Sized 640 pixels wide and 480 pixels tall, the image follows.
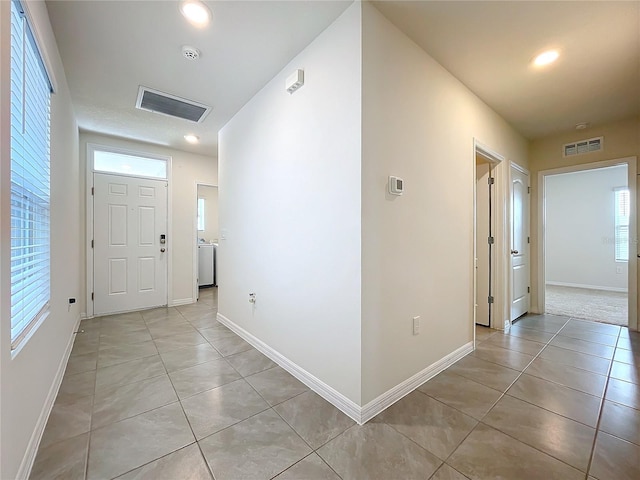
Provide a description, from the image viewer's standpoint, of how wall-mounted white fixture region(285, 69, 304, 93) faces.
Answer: facing the viewer and to the left of the viewer

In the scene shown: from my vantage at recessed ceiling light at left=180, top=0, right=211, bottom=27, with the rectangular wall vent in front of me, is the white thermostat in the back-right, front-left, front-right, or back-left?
front-right

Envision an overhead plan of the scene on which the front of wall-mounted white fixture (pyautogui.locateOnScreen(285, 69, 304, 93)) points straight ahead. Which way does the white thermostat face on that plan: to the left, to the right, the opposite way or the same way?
to the left

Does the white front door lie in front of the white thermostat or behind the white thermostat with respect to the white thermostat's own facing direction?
behind

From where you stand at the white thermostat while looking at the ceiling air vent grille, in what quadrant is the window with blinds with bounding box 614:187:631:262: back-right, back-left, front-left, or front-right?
back-right

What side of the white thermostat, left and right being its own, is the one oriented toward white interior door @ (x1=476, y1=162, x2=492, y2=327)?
left

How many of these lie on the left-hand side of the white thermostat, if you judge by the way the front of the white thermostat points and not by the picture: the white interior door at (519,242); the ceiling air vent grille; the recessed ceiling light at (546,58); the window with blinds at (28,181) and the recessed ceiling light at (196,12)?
2

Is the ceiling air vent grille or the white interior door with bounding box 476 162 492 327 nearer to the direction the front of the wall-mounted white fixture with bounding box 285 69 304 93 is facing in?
the ceiling air vent grille

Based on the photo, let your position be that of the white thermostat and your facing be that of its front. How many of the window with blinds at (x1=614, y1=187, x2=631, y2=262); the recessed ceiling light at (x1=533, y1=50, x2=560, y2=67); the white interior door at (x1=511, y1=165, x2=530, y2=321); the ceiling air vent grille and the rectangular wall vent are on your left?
4

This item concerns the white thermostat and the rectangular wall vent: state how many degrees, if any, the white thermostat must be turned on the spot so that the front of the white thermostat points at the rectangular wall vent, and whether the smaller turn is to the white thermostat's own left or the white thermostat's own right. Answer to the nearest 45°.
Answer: approximately 90° to the white thermostat's own left

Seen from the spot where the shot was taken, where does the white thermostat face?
facing the viewer and to the right of the viewer

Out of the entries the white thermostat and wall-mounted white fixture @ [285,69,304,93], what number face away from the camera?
0
